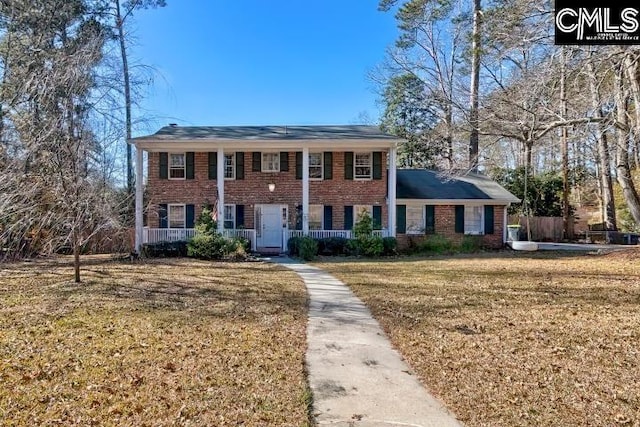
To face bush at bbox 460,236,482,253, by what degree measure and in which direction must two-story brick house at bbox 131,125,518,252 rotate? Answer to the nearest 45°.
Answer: approximately 90° to its left

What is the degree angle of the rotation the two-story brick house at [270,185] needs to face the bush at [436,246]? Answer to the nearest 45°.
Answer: approximately 90° to its left

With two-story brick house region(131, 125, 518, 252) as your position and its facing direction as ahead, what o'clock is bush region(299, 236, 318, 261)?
The bush is roughly at 11 o'clock from the two-story brick house.

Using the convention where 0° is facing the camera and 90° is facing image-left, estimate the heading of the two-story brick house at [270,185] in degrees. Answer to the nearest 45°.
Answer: approximately 0°

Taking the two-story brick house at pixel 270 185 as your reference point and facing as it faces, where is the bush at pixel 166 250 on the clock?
The bush is roughly at 2 o'clock from the two-story brick house.

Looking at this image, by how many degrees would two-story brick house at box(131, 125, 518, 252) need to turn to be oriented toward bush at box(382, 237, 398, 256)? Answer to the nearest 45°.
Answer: approximately 90° to its left

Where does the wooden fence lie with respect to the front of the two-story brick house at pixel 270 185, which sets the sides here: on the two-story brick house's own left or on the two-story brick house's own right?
on the two-story brick house's own left
